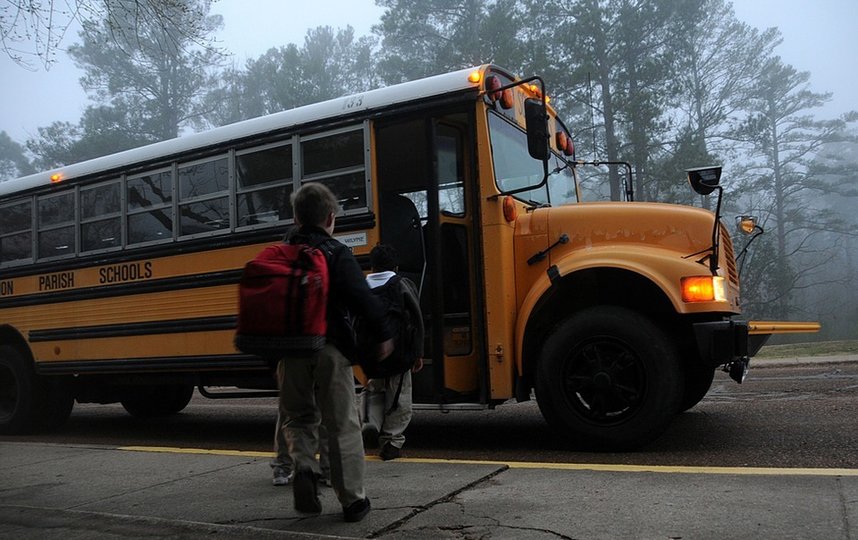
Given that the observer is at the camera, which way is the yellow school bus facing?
facing the viewer and to the right of the viewer

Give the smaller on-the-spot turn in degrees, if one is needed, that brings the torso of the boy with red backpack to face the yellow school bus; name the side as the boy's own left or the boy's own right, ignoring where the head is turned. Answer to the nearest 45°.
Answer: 0° — they already face it

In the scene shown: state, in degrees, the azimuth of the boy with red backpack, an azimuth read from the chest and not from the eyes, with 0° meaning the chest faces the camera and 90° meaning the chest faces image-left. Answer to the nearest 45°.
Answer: approximately 225°

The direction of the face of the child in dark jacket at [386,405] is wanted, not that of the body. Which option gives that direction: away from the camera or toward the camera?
away from the camera

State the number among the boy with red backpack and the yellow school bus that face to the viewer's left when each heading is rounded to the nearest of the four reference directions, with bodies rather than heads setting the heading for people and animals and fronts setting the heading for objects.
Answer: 0

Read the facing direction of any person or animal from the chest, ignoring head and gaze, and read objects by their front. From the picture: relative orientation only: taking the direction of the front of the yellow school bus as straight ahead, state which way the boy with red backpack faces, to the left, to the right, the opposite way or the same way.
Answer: to the left

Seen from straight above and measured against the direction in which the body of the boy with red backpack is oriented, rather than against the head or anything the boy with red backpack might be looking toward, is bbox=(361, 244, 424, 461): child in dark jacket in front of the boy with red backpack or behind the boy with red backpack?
in front

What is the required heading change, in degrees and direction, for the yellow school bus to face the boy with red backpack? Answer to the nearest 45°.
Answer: approximately 45° to its right
